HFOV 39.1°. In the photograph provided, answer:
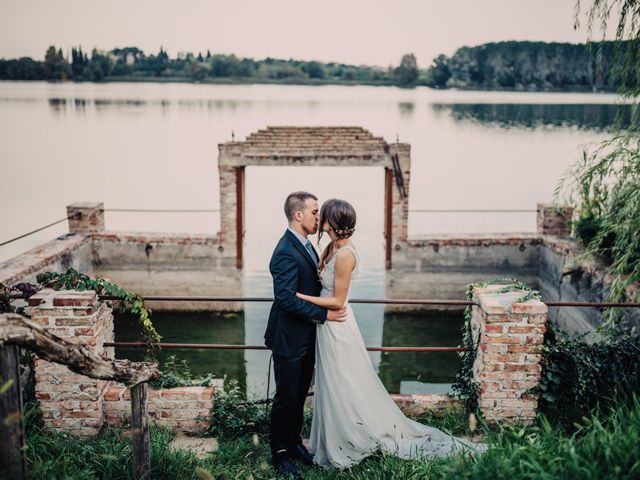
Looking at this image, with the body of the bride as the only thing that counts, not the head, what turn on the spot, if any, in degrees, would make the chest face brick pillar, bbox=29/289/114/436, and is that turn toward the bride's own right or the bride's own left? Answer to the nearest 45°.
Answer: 0° — they already face it

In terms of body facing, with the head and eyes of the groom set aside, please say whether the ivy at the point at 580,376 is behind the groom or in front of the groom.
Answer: in front

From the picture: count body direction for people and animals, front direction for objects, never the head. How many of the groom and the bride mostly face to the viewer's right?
1

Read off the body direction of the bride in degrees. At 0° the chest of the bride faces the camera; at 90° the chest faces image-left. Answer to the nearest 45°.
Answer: approximately 90°

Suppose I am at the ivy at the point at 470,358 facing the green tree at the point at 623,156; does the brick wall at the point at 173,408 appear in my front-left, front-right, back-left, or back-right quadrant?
back-left

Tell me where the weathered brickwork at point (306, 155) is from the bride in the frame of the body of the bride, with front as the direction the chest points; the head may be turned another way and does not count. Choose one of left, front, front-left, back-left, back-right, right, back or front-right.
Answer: right

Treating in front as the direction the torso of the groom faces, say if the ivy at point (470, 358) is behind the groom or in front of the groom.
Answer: in front

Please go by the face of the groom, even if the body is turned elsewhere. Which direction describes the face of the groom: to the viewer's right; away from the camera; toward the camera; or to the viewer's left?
to the viewer's right

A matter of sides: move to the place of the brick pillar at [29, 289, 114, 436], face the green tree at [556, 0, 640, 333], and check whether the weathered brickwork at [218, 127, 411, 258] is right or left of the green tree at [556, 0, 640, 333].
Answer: left

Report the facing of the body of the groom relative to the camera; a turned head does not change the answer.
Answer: to the viewer's right

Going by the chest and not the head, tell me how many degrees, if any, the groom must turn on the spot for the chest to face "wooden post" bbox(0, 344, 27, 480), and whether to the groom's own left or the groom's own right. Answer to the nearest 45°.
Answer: approximately 135° to the groom's own right

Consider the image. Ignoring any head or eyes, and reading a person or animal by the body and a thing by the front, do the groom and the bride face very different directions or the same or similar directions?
very different directions
